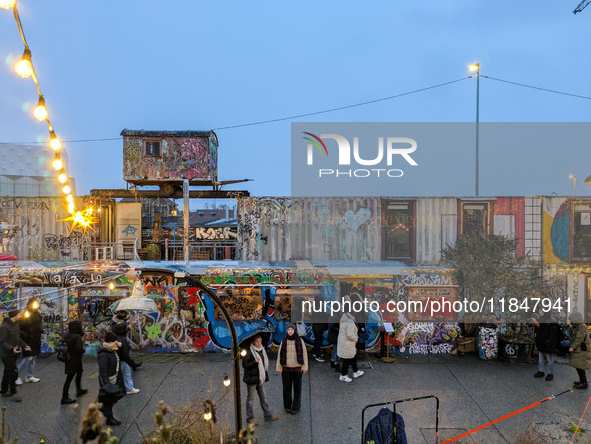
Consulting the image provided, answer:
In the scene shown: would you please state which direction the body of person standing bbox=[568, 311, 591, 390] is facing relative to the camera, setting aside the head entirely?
to the viewer's left

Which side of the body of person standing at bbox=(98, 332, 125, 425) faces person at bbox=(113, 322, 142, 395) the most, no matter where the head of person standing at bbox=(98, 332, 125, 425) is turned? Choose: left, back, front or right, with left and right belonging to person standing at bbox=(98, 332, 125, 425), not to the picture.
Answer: left
